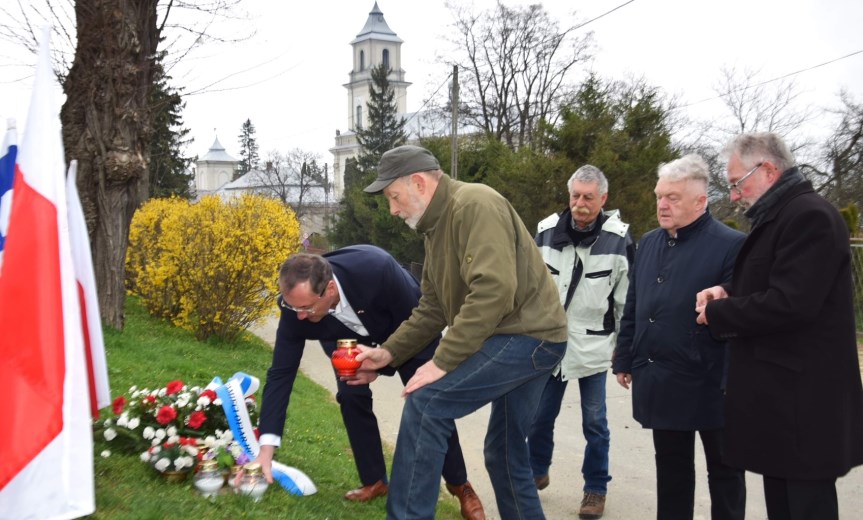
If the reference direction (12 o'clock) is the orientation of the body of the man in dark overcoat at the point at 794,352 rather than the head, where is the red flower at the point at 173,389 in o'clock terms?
The red flower is roughly at 12 o'clock from the man in dark overcoat.

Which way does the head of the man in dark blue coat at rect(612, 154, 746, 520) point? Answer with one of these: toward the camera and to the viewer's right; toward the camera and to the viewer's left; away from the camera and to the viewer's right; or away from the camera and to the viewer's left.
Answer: toward the camera and to the viewer's left

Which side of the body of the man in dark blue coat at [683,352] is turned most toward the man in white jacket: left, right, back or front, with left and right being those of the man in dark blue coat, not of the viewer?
right

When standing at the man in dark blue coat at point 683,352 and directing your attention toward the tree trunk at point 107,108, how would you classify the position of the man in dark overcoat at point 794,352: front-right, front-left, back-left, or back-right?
back-left

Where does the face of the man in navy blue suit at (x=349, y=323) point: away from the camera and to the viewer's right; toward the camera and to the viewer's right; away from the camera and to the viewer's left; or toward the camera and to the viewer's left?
toward the camera and to the viewer's left

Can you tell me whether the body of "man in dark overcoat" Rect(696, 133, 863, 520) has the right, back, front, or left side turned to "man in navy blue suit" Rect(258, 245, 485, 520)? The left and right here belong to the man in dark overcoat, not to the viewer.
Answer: front

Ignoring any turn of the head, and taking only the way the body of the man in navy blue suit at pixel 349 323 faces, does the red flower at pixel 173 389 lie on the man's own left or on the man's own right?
on the man's own right

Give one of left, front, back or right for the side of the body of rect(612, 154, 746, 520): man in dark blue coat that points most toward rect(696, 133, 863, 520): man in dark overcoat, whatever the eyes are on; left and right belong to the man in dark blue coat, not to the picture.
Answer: left

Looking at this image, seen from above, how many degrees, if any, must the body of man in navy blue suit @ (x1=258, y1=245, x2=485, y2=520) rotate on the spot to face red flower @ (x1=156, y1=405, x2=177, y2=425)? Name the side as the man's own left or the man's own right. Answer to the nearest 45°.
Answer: approximately 45° to the man's own right

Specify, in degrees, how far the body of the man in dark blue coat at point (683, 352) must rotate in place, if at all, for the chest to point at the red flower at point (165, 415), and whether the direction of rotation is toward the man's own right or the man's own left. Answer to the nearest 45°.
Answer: approximately 45° to the man's own right

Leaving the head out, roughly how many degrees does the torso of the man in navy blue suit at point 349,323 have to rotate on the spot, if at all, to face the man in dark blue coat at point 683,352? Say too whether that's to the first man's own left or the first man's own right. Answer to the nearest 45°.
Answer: approximately 135° to the first man's own left

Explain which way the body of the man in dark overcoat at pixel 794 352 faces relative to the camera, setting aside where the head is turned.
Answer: to the viewer's left

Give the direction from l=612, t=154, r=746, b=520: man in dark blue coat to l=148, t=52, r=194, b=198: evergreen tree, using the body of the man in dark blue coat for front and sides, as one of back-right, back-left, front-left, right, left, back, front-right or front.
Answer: right

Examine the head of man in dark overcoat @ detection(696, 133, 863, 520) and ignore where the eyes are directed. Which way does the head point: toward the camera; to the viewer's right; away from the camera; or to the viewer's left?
to the viewer's left

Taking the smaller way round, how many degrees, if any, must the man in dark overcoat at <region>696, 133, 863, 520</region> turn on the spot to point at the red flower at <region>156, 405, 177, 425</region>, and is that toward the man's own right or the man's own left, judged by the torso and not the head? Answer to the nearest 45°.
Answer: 0° — they already face it

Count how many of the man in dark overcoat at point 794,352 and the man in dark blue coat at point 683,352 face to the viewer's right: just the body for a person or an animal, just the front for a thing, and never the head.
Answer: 0

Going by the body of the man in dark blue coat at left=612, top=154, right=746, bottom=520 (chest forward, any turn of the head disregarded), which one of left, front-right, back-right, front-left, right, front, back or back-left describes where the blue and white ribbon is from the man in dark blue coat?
front-right
